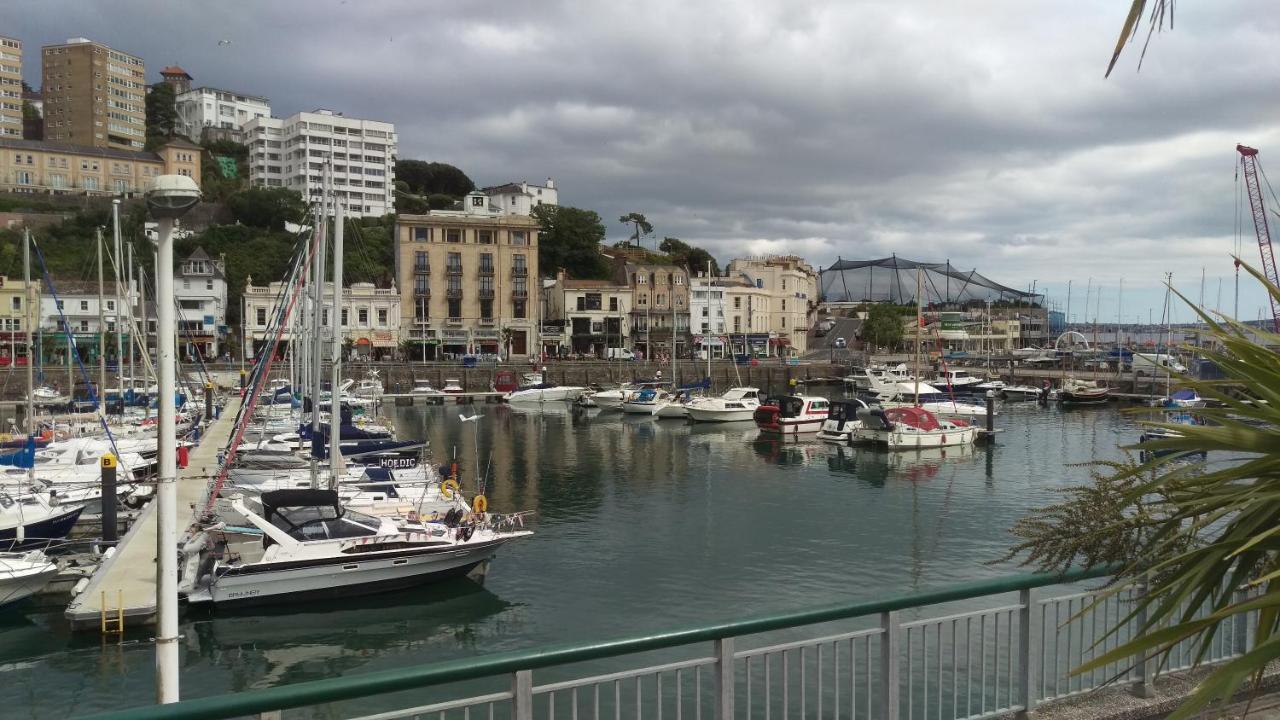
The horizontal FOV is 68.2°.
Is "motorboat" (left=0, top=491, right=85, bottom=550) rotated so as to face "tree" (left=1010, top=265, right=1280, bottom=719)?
no

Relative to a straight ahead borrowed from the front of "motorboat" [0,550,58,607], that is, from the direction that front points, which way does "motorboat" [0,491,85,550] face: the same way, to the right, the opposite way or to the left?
the same way

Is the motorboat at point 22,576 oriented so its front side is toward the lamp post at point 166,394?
no

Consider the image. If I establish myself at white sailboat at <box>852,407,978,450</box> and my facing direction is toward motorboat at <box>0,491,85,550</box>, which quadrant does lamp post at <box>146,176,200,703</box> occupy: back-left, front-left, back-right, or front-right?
front-left
